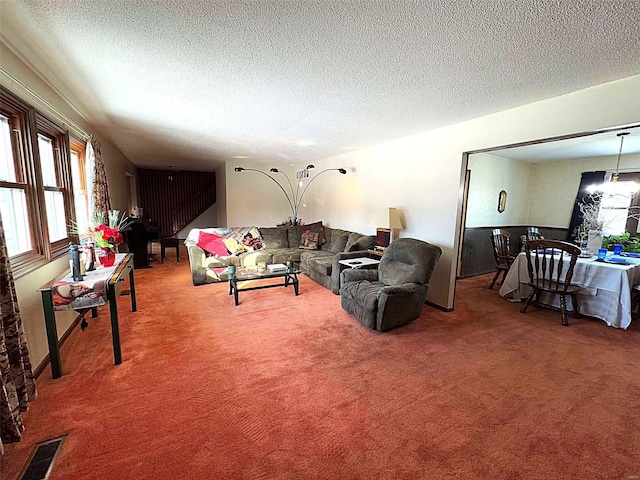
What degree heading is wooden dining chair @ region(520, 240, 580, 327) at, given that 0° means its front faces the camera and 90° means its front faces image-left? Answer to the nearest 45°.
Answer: approximately 225°

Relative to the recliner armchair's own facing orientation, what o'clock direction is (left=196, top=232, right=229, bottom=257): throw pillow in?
The throw pillow is roughly at 2 o'clock from the recliner armchair.

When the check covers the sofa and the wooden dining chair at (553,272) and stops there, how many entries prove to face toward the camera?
1

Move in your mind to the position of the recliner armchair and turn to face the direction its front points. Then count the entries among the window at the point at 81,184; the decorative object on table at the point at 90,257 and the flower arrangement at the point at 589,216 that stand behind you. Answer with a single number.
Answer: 1

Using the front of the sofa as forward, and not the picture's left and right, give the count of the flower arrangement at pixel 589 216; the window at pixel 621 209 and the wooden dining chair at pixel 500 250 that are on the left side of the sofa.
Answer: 3

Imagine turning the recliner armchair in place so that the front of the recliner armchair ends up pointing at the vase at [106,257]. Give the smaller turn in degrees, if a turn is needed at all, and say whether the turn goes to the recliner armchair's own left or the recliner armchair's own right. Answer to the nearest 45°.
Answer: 0° — it already faces it

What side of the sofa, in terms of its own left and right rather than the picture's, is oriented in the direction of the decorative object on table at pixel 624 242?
left

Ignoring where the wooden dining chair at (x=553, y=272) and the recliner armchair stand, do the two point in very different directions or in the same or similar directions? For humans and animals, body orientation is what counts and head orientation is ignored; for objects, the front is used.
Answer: very different directions

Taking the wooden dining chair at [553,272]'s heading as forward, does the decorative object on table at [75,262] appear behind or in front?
behind

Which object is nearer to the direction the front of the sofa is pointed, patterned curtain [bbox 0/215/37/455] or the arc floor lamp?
the patterned curtain
